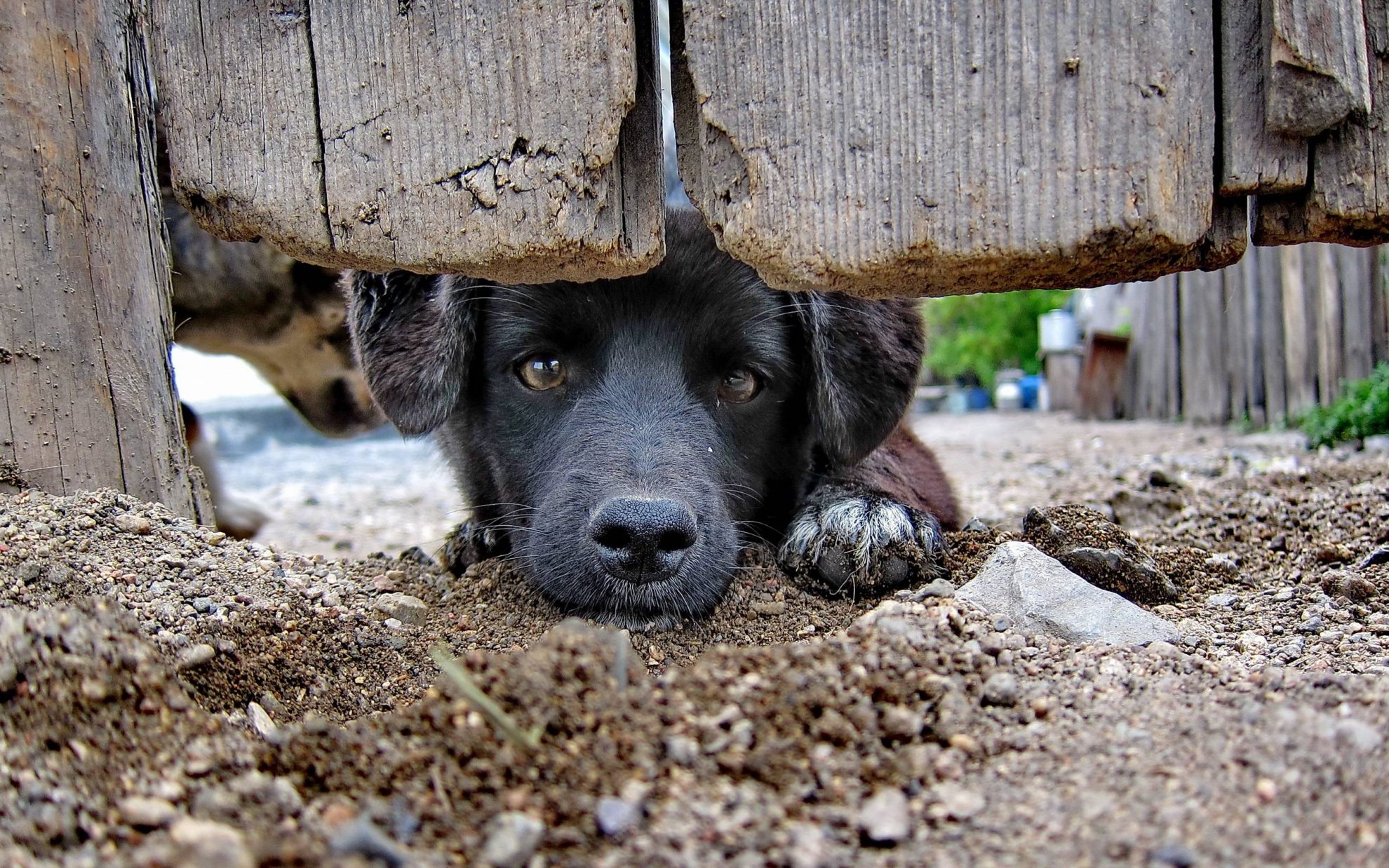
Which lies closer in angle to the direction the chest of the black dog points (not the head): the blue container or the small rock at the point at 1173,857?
the small rock

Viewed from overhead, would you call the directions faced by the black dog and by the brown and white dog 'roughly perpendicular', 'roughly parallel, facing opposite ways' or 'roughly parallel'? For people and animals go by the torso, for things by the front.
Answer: roughly perpendicular

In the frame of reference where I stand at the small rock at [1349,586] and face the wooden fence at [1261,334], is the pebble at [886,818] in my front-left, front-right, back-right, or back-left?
back-left

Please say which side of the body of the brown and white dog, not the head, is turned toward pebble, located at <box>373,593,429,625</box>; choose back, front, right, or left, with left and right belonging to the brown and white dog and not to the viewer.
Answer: right

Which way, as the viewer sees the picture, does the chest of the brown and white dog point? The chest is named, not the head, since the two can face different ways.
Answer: to the viewer's right

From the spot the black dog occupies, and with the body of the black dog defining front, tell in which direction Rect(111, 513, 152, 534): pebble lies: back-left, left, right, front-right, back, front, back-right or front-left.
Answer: front-right

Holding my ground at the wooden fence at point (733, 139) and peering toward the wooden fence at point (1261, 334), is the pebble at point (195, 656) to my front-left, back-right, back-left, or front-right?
back-left

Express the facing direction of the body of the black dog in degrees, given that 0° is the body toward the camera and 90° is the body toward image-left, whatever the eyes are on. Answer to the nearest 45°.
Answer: approximately 0°
